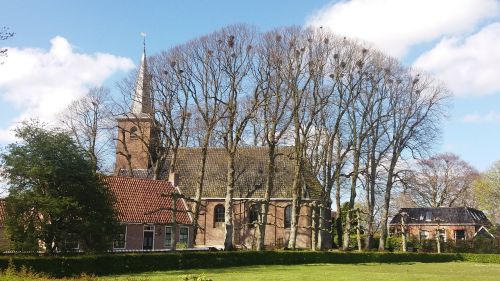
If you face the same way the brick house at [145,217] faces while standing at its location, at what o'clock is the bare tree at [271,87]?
The bare tree is roughly at 10 o'clock from the brick house.

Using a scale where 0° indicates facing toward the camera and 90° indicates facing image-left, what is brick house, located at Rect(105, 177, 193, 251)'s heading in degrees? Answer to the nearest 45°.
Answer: approximately 0°

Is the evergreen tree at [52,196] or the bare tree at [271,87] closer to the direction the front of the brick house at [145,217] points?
the evergreen tree
